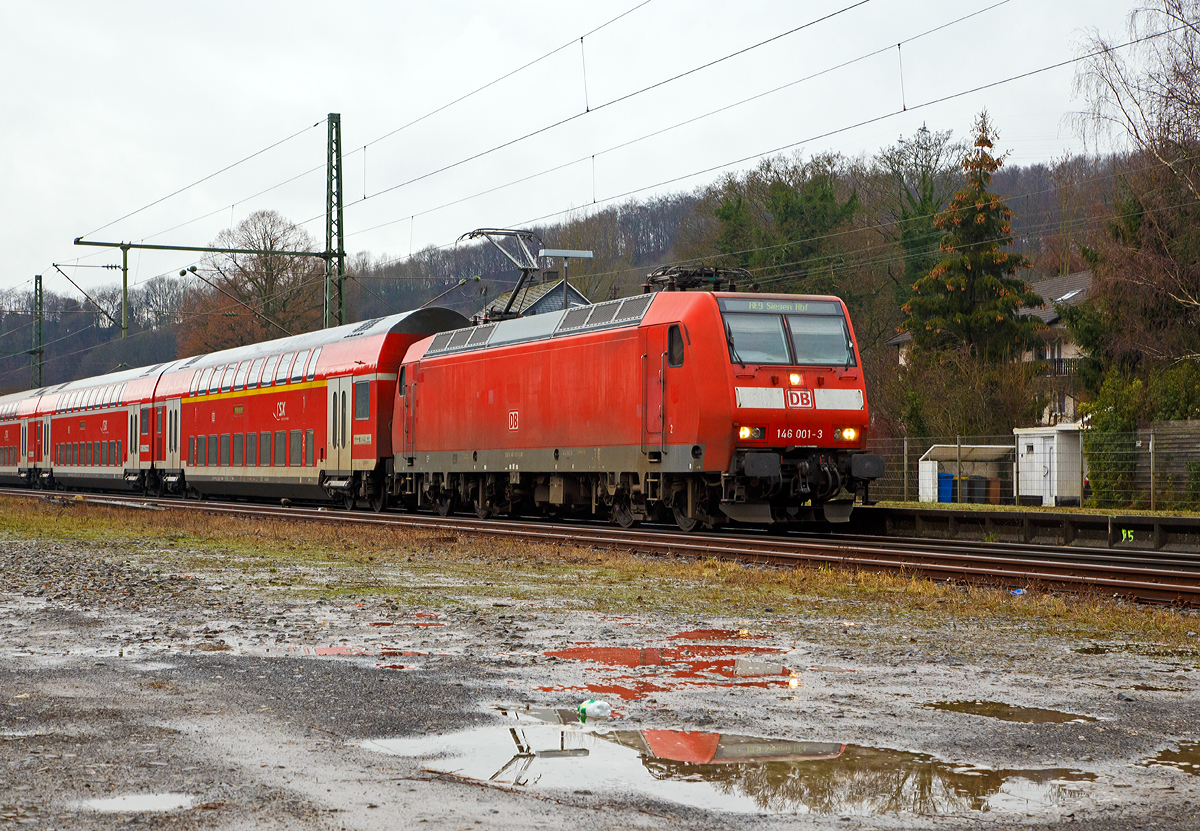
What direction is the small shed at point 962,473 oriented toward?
toward the camera

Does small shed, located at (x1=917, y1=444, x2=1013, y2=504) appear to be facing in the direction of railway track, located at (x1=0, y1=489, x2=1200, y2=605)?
yes

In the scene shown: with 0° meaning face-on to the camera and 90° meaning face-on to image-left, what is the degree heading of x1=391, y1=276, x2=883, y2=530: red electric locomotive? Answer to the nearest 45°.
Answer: approximately 315°

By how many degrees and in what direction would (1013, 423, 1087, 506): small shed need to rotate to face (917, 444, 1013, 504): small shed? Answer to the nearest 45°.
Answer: approximately 90° to its right

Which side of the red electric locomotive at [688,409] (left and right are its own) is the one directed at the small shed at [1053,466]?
left

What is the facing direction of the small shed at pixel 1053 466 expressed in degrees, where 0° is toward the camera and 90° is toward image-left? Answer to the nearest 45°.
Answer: approximately 45°

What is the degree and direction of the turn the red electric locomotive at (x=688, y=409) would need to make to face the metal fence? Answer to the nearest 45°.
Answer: approximately 90° to its left

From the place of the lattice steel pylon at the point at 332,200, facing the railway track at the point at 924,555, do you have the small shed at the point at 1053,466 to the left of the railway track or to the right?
left

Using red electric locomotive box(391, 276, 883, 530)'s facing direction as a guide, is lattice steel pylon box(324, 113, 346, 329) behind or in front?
behind

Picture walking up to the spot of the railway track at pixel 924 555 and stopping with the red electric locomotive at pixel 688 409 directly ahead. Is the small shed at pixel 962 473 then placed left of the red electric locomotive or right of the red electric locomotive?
right

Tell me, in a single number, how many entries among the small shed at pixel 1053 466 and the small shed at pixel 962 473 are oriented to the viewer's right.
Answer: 0

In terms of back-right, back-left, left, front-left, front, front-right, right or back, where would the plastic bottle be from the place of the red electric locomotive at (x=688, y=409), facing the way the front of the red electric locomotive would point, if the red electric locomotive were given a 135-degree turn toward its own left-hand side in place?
back

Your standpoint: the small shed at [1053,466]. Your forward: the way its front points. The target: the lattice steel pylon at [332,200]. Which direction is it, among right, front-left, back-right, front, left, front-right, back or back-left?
front-right

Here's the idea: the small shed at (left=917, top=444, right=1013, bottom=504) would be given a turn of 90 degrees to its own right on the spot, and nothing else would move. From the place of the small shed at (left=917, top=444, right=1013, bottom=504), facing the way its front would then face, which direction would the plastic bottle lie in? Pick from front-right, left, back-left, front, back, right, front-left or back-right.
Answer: left

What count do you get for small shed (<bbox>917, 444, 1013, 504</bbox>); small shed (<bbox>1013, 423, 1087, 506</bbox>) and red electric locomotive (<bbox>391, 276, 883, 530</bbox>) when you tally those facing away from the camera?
0

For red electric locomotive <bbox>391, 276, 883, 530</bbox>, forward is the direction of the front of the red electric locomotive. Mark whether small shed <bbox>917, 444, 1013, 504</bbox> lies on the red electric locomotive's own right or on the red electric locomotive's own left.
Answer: on the red electric locomotive's own left
